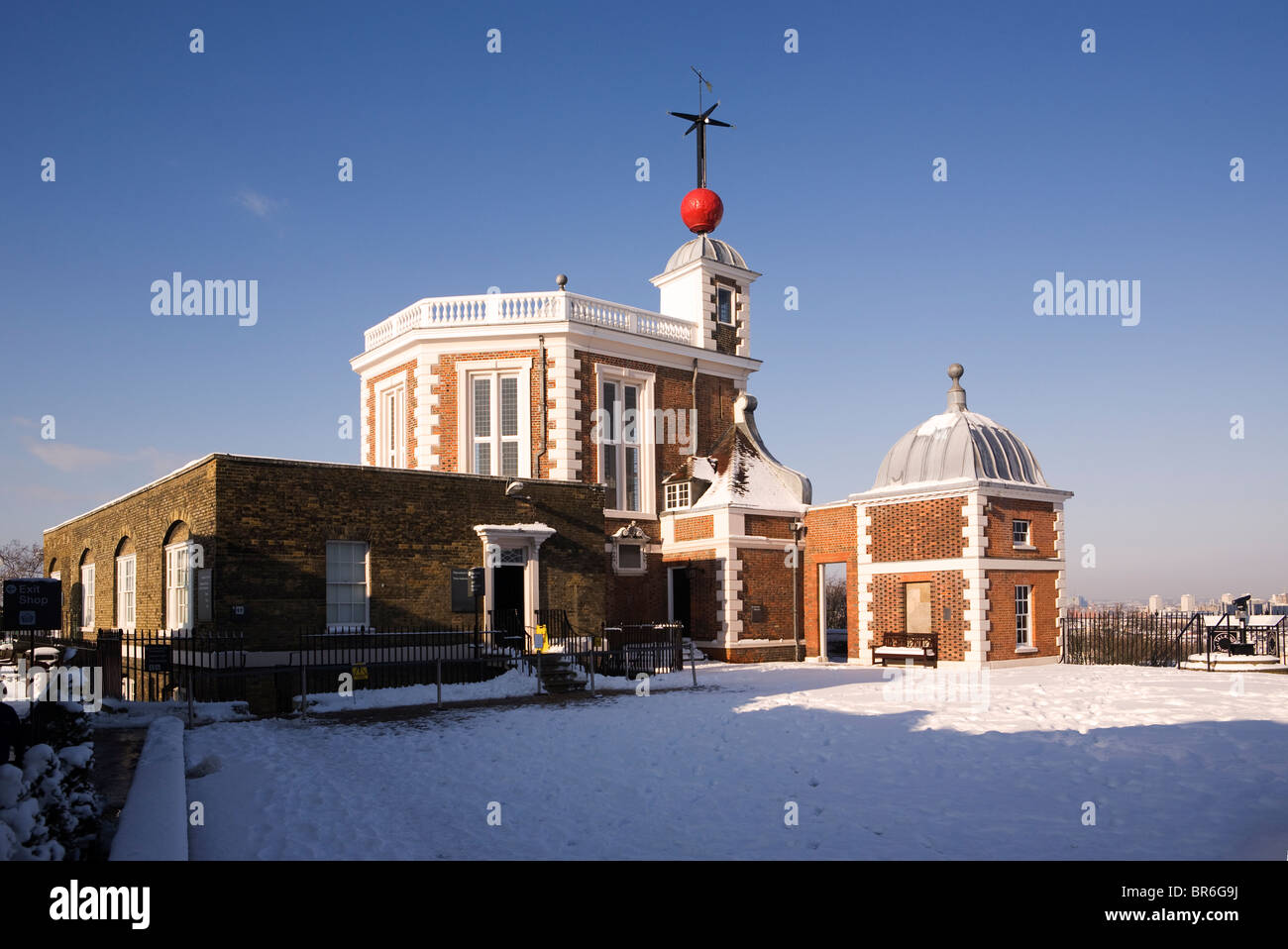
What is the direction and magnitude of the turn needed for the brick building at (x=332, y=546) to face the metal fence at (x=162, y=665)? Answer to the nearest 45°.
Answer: approximately 90° to its right

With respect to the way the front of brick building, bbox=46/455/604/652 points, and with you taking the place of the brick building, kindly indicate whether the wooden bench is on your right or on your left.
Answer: on your left

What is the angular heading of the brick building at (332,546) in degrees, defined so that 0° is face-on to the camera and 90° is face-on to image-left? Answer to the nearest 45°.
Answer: approximately 315°

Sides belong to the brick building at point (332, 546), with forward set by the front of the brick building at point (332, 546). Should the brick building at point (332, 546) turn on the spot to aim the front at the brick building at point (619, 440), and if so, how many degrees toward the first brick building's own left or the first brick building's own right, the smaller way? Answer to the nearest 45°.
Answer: approximately 90° to the first brick building's own left

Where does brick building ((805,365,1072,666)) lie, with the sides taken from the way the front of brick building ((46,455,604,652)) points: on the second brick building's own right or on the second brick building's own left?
on the second brick building's own left
